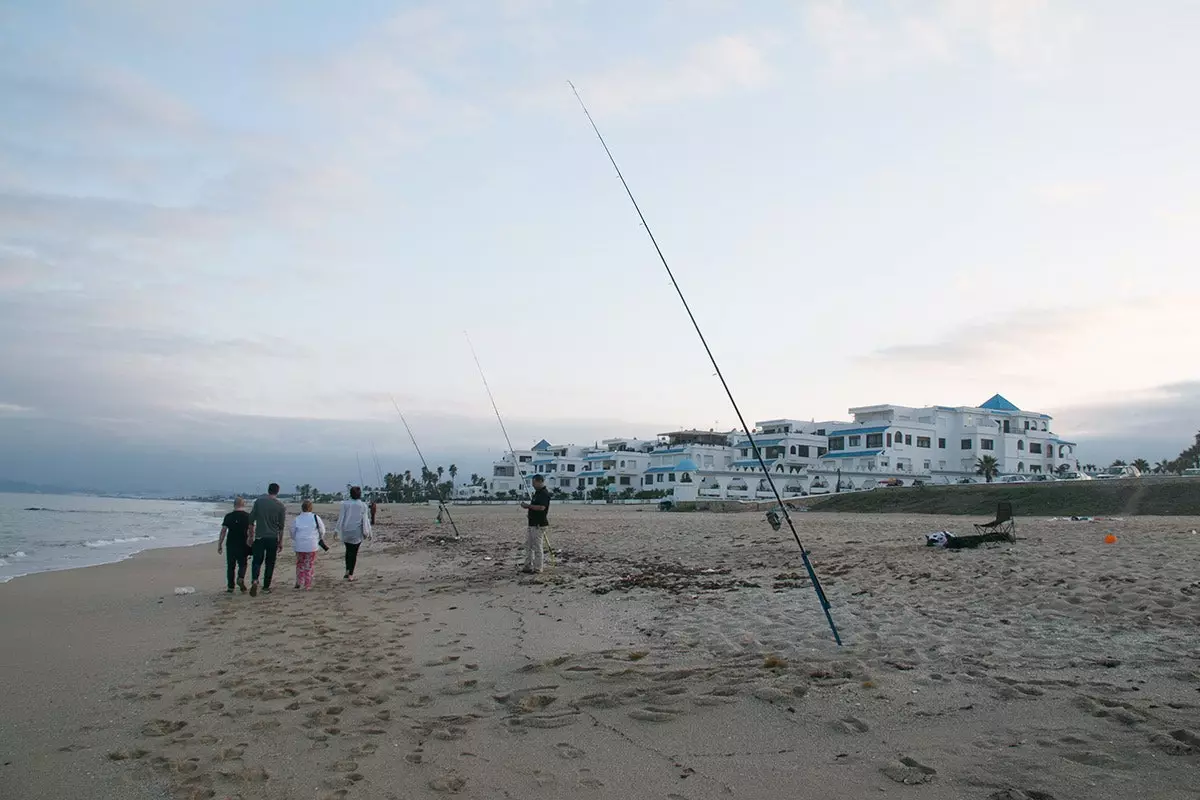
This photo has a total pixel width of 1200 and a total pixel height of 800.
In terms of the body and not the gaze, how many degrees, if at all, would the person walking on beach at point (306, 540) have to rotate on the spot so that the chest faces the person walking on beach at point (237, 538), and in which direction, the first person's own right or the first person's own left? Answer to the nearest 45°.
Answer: approximately 90° to the first person's own left

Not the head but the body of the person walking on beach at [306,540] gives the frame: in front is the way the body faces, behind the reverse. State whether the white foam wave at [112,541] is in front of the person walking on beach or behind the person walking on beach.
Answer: in front

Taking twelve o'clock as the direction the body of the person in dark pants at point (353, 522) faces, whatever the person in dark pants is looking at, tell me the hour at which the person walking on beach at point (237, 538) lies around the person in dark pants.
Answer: The person walking on beach is roughly at 8 o'clock from the person in dark pants.

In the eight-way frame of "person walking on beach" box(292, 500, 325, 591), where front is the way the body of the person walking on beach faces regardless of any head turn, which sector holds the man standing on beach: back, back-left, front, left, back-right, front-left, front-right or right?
right

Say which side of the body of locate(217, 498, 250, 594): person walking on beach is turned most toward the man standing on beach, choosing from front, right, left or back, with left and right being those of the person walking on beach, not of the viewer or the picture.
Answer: right

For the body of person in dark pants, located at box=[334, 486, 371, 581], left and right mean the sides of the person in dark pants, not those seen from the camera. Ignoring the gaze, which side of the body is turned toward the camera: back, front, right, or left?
back

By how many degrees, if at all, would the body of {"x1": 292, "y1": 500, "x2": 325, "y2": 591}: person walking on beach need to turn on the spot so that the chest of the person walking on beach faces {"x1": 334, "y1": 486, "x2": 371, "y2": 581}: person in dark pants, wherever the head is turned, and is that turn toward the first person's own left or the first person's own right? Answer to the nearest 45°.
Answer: approximately 45° to the first person's own right

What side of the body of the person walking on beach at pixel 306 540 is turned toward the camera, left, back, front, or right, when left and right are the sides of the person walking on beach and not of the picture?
back

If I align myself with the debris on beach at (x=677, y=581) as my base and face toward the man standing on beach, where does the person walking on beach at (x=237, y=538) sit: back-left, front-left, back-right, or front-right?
front-left

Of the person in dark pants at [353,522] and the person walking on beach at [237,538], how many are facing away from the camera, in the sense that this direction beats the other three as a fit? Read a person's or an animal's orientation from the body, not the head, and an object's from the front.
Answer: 2

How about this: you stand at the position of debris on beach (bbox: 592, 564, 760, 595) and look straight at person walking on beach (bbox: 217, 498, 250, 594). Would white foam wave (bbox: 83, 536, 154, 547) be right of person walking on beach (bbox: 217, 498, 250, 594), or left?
right

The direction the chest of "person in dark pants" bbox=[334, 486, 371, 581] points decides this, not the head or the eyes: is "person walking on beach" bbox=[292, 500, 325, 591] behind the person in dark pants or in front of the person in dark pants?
behind

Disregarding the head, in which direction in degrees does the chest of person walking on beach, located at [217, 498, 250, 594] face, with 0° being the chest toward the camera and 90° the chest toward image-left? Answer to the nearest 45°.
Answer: approximately 180°
